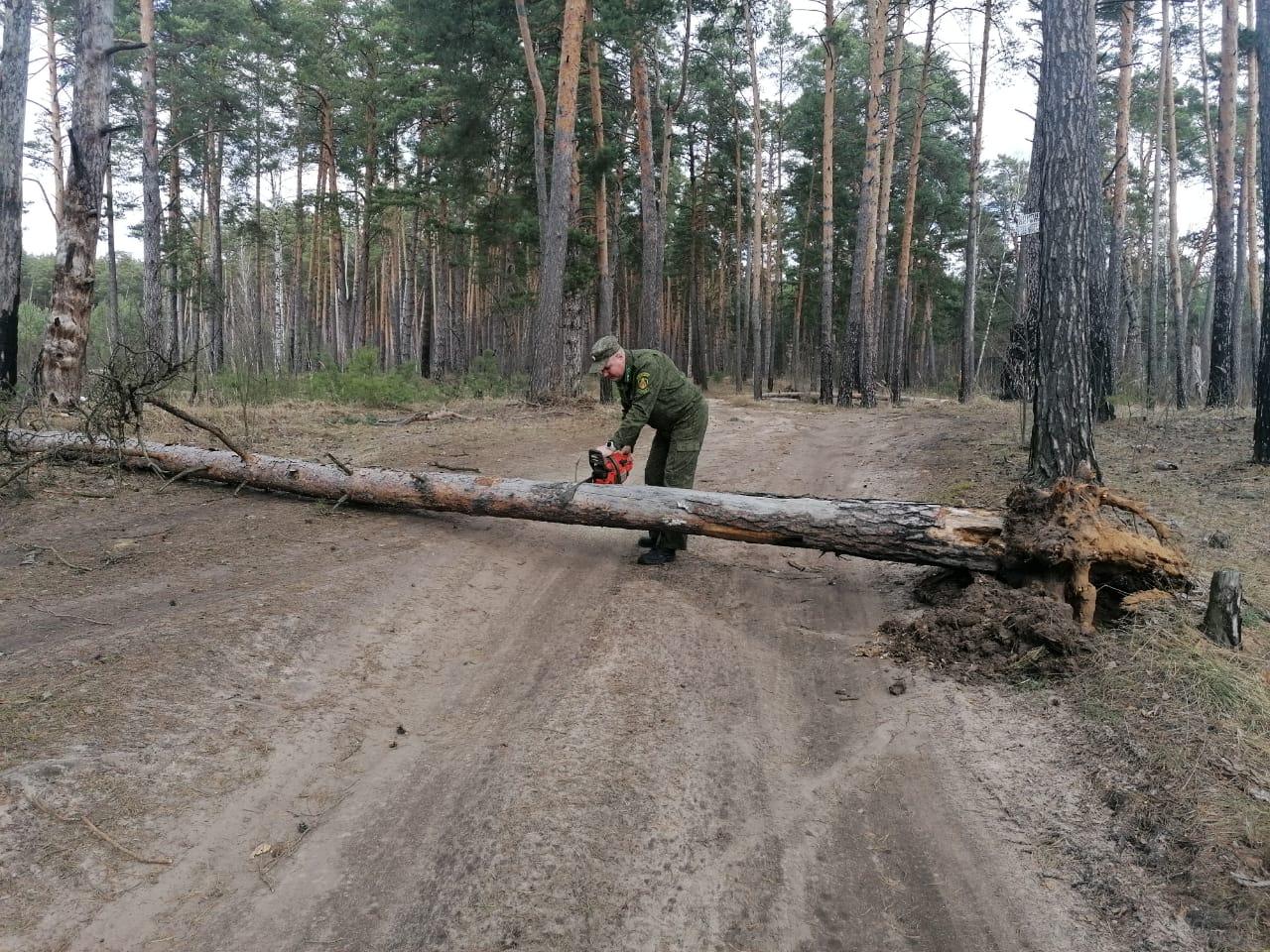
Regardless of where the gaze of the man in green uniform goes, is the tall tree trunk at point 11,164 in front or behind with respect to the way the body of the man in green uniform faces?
in front

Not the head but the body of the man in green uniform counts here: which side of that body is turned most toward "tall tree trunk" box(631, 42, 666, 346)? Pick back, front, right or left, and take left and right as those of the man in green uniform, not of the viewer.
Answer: right

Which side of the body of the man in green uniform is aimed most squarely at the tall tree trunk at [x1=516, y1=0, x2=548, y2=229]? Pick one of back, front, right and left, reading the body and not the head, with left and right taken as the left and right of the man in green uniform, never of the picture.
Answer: right

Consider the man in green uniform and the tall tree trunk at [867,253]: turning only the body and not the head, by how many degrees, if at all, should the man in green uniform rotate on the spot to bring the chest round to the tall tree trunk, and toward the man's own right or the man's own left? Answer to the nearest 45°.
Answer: approximately 90° to the man's own right

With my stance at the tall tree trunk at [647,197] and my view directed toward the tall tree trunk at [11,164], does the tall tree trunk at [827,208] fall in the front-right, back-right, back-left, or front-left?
back-left

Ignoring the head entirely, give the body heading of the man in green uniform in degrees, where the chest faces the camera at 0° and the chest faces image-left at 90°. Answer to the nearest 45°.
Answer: approximately 90°

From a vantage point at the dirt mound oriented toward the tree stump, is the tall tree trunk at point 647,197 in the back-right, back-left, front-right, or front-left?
back-left

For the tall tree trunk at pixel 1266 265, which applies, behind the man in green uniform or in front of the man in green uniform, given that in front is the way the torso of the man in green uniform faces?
behind
